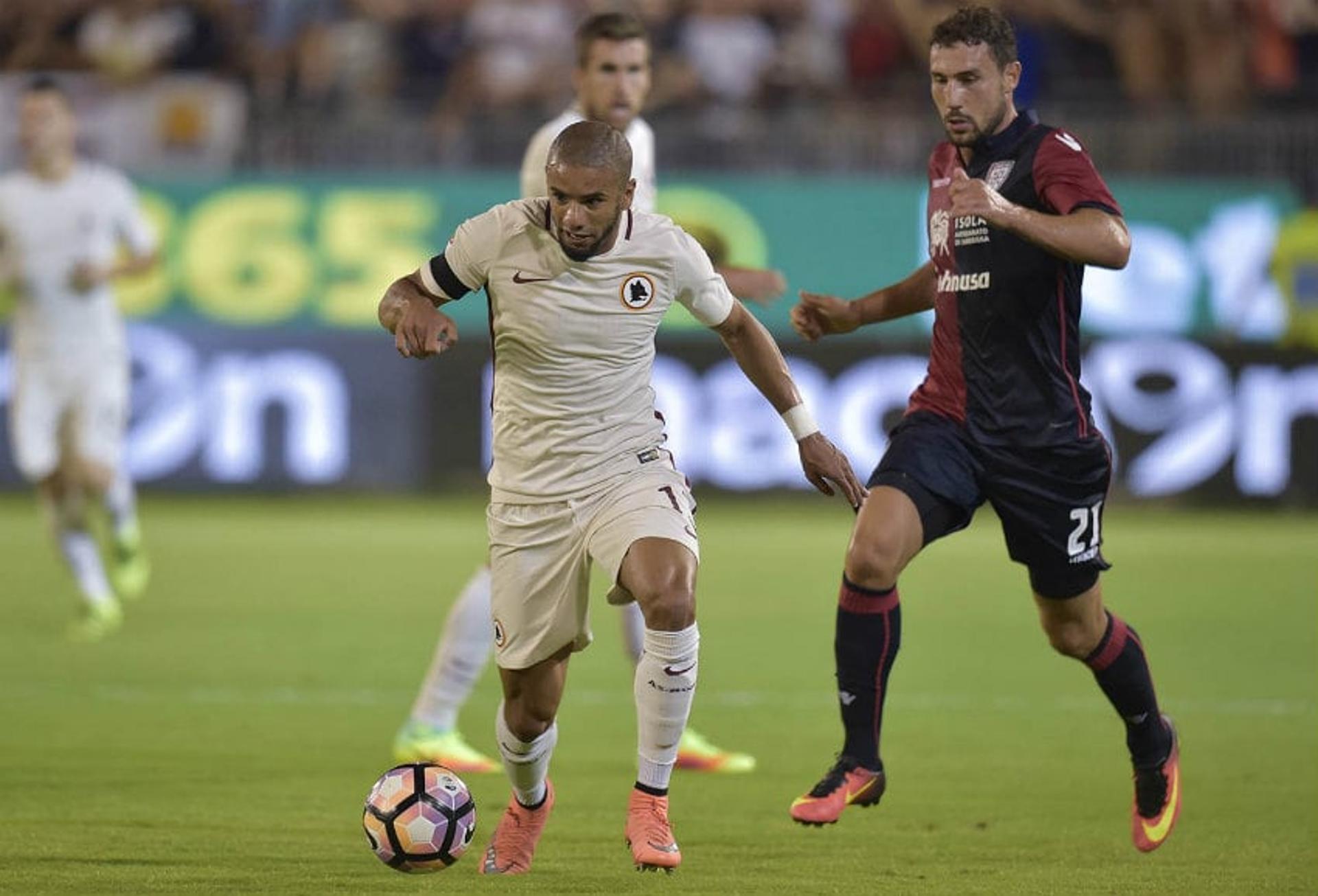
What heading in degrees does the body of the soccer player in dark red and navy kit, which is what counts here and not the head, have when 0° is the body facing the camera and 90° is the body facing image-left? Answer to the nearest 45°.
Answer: approximately 45°

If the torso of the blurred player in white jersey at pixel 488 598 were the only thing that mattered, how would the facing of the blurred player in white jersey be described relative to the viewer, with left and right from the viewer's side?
facing the viewer and to the right of the viewer

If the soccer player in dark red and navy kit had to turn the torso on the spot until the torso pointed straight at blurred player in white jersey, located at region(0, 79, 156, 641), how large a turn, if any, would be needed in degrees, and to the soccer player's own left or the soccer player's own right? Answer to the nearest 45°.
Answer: approximately 90° to the soccer player's own right

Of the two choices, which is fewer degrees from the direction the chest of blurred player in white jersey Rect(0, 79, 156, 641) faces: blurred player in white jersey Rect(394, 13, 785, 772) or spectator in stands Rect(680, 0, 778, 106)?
the blurred player in white jersey

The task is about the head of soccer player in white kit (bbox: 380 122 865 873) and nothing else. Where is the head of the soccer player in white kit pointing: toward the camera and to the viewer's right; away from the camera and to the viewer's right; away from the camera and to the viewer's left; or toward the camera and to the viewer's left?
toward the camera and to the viewer's left

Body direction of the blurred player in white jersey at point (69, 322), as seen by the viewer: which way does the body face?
toward the camera

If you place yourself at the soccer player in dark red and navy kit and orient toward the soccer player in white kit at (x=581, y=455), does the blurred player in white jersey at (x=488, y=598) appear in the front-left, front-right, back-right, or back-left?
front-right

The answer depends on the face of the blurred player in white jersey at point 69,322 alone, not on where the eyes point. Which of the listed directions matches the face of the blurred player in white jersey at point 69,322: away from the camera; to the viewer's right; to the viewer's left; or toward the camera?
toward the camera

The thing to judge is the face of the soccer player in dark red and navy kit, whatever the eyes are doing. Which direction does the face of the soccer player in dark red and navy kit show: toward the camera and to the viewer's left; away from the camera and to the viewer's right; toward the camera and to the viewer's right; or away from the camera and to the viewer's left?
toward the camera and to the viewer's left

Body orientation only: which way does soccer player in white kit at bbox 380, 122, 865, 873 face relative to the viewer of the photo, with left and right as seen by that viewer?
facing the viewer

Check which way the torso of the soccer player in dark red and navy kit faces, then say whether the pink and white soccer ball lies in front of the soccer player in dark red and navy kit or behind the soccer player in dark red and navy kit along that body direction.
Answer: in front

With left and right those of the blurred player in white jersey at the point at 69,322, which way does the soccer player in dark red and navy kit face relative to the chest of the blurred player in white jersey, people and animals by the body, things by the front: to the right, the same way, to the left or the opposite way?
to the right
